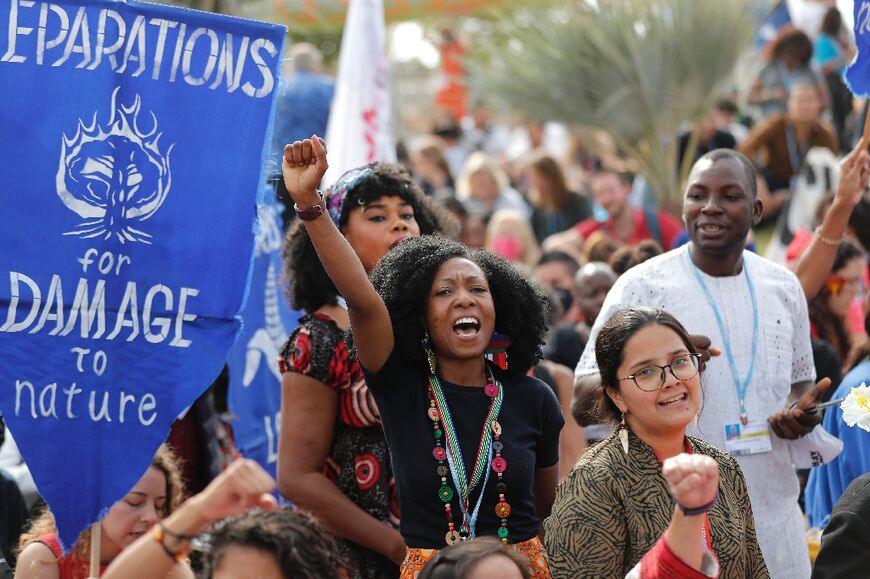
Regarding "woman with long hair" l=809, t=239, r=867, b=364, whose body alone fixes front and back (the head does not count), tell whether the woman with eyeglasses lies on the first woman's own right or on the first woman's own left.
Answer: on the first woman's own right

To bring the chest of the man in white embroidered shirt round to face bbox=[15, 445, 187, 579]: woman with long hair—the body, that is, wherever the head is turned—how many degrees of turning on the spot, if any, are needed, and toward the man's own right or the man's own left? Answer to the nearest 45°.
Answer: approximately 45° to the man's own right

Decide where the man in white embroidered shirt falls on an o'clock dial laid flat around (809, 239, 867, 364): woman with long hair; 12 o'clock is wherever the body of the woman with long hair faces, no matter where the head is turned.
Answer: The man in white embroidered shirt is roughly at 2 o'clock from the woman with long hair.

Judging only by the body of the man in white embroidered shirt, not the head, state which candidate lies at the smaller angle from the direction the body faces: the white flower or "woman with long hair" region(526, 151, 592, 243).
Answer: the white flower

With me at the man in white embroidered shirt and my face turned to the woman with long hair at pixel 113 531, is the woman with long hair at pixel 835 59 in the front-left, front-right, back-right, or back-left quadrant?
back-right

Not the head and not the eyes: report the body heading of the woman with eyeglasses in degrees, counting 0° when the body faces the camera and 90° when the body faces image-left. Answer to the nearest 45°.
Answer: approximately 315°

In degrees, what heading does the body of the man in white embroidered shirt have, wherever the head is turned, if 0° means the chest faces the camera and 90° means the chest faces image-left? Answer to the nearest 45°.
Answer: approximately 0°
